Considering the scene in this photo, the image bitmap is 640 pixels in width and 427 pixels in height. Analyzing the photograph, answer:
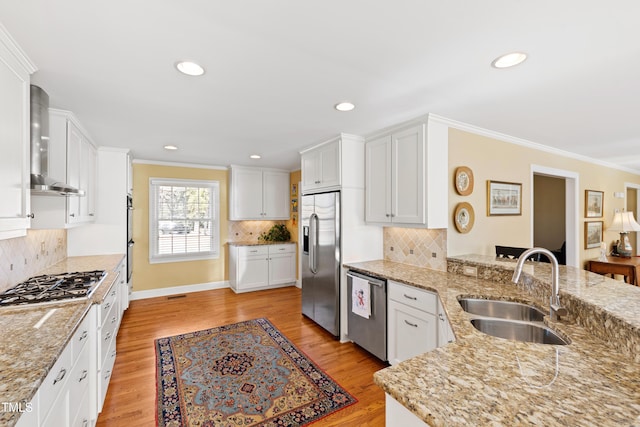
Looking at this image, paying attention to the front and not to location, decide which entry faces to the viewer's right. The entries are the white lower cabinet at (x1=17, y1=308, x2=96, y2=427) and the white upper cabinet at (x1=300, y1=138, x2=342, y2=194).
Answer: the white lower cabinet

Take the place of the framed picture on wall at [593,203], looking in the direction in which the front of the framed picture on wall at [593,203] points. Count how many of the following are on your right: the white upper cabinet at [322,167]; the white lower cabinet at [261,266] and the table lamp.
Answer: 2

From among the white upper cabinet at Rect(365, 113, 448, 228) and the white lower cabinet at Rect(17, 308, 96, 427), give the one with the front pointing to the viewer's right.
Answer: the white lower cabinet

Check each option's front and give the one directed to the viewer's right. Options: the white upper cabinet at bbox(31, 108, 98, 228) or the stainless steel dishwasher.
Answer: the white upper cabinet

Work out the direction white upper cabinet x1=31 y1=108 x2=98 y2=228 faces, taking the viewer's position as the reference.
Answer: facing to the right of the viewer

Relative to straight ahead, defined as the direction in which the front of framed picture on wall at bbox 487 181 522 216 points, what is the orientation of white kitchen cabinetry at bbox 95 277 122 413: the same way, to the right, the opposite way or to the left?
to the left

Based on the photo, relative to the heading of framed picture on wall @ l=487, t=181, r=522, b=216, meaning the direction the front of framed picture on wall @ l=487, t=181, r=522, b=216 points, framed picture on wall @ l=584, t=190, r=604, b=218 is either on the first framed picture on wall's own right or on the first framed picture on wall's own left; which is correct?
on the first framed picture on wall's own left

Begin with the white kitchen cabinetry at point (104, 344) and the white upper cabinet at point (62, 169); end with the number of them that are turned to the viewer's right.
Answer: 2

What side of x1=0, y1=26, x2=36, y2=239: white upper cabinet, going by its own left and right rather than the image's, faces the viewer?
right

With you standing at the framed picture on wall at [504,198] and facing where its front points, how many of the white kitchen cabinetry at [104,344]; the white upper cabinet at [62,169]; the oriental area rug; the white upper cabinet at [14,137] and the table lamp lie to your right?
4

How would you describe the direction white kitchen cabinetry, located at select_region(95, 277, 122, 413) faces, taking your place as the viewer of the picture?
facing to the right of the viewer

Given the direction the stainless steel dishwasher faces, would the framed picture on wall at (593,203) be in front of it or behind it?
behind
